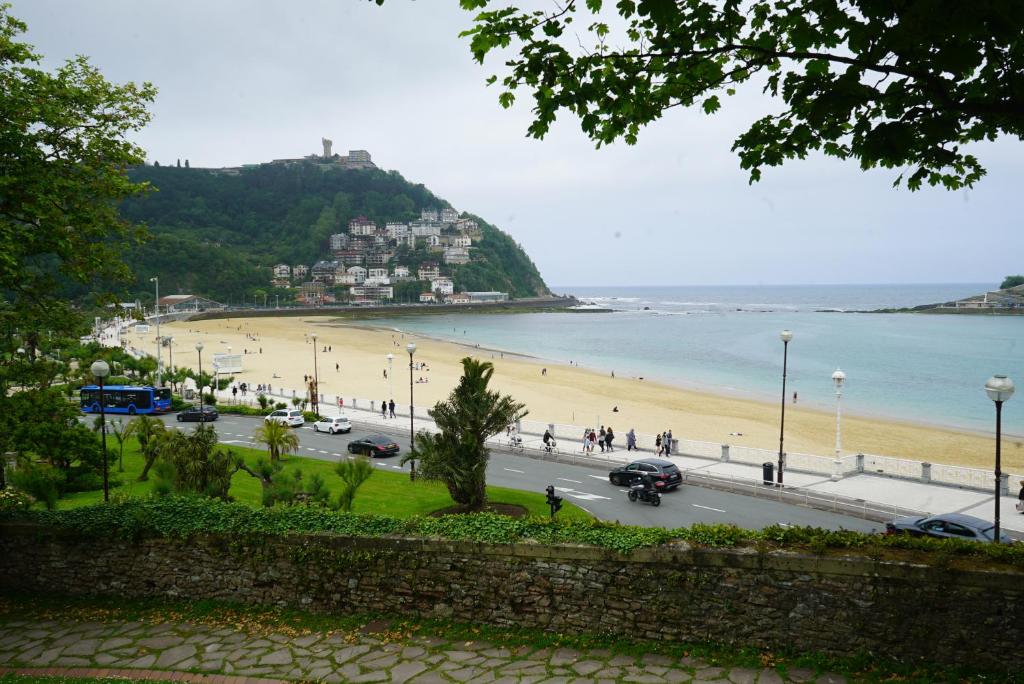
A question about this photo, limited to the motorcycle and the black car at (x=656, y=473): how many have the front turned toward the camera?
0

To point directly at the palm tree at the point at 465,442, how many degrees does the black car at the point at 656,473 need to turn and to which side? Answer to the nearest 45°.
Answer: approximately 90° to its left

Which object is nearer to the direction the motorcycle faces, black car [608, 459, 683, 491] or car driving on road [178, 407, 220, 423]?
the car driving on road

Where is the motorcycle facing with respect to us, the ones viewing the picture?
facing away from the viewer and to the left of the viewer

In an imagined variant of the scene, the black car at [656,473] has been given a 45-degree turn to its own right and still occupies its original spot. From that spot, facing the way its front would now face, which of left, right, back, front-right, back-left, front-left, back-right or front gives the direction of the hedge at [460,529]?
back

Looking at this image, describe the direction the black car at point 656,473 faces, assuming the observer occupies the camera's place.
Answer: facing away from the viewer and to the left of the viewer

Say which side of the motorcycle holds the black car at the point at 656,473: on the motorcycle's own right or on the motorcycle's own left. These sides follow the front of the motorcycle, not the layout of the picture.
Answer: on the motorcycle's own right

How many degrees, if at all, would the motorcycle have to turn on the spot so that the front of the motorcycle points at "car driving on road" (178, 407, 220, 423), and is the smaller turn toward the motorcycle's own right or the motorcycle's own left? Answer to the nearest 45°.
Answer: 0° — it already faces it

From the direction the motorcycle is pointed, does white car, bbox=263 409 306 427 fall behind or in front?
in front

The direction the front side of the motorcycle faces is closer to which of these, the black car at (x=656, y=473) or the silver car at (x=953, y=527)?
the black car

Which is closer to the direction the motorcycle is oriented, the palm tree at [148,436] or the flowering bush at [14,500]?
the palm tree

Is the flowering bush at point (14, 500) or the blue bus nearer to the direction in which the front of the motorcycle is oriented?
the blue bus
